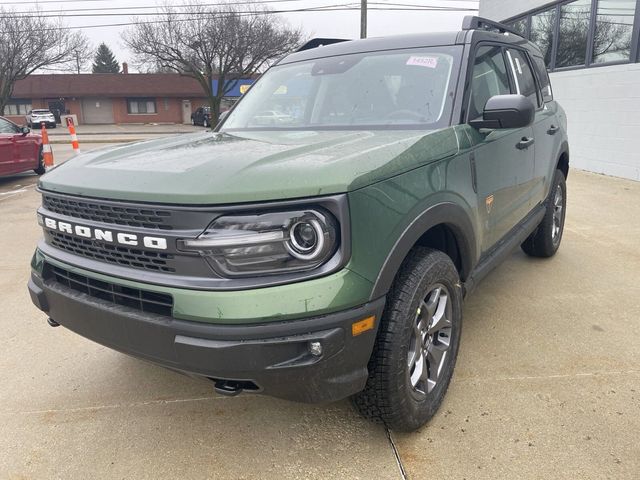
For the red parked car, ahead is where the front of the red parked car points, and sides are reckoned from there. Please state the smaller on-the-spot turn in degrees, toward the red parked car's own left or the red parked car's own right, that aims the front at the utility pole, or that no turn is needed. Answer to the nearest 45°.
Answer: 0° — it already faces it

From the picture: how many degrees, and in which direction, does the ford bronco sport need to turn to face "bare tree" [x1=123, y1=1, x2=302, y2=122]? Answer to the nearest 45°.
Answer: approximately 135° to its right

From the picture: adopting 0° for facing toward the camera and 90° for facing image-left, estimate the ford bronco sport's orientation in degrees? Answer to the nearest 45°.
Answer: approximately 45°

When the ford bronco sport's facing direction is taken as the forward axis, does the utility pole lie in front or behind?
behind

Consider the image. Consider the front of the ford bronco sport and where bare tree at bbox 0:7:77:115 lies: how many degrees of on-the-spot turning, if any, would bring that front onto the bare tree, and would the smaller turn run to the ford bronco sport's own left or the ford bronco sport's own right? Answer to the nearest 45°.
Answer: approximately 90° to the ford bronco sport's own right

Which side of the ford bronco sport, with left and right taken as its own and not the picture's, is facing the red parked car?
right

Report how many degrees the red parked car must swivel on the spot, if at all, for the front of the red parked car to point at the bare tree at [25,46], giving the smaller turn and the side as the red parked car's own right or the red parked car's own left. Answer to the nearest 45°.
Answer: approximately 45° to the red parked car's own left

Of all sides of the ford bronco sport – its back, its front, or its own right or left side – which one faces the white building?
back

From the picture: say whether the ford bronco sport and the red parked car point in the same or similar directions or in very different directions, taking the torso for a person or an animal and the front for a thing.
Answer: very different directions

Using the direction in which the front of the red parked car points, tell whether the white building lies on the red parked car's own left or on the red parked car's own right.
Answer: on the red parked car's own right

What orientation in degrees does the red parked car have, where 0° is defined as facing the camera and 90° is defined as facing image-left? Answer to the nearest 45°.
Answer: approximately 225°
